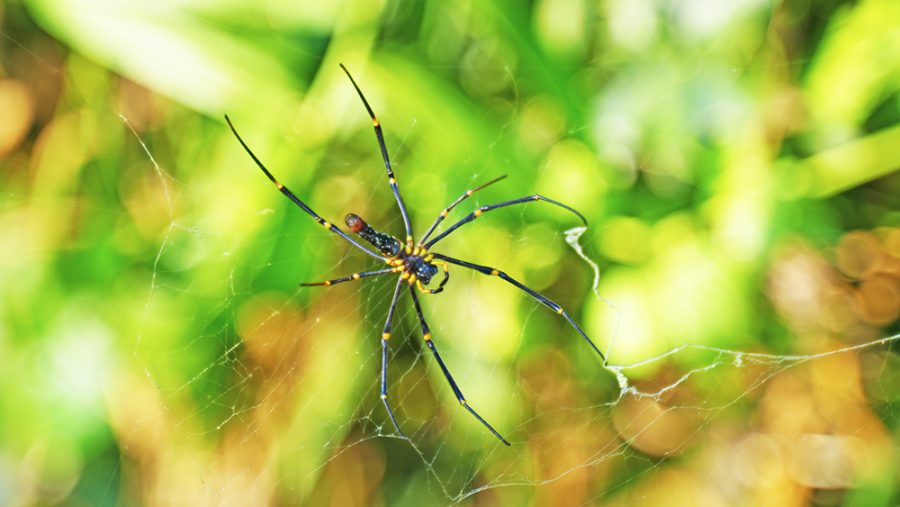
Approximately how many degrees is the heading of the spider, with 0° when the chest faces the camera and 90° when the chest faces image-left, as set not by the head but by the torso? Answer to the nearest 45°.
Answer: approximately 270°
